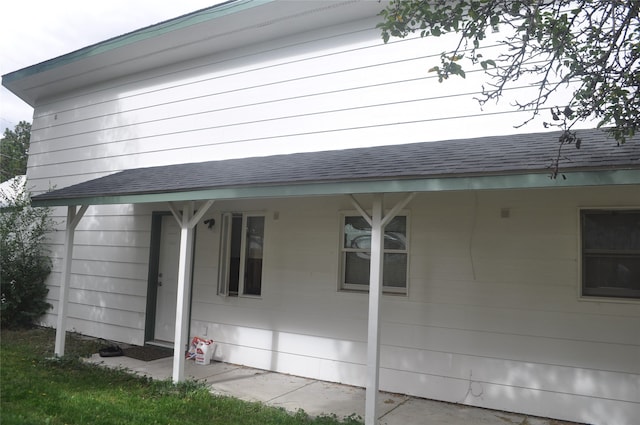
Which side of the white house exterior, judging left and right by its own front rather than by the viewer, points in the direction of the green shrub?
right
